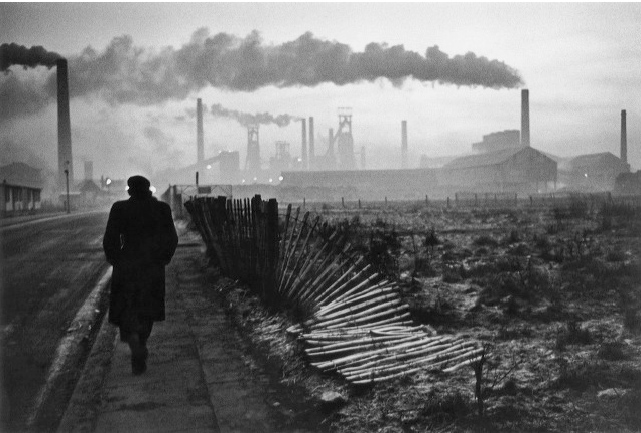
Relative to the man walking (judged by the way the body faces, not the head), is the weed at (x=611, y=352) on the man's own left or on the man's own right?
on the man's own right

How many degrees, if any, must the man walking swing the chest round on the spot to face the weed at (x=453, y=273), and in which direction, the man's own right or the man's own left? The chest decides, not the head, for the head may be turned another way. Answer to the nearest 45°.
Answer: approximately 45° to the man's own right

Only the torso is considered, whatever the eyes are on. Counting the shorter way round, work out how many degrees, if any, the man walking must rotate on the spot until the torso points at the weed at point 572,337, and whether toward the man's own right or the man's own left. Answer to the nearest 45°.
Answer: approximately 90° to the man's own right

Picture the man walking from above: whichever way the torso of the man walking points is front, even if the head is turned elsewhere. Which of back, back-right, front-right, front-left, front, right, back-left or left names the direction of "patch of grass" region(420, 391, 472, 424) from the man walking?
back-right

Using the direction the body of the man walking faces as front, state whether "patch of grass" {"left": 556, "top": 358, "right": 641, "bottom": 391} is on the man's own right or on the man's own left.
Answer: on the man's own right

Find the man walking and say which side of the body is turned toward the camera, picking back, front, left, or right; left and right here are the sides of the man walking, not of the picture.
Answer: back

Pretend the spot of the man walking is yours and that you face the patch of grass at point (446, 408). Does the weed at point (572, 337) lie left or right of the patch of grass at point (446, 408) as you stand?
left

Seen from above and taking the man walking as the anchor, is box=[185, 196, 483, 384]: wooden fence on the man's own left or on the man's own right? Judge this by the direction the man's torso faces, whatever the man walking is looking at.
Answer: on the man's own right
